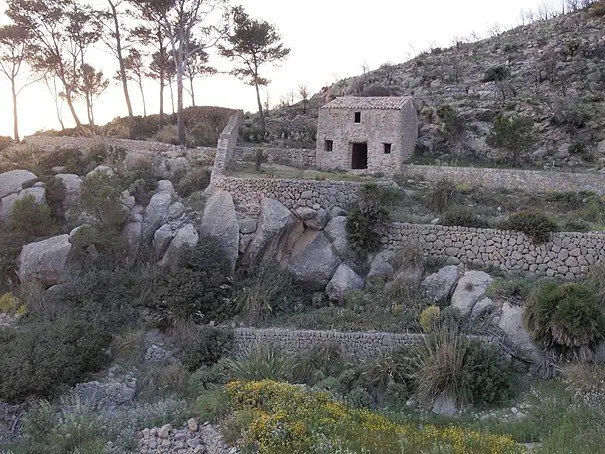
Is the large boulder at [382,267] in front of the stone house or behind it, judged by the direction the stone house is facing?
in front

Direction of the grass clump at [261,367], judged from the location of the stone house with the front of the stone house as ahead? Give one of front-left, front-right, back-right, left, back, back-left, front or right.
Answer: front

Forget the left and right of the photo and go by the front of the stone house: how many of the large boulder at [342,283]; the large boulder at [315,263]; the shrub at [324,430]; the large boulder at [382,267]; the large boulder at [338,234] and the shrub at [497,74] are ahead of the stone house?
5

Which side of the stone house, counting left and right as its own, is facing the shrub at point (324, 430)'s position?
front

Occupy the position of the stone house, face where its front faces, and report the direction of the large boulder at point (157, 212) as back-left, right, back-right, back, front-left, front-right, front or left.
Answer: front-right

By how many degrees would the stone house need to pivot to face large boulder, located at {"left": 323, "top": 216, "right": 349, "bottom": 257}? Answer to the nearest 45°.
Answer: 0° — it already faces it

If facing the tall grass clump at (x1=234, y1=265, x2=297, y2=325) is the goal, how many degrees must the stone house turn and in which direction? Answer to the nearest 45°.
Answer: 0° — it already faces it

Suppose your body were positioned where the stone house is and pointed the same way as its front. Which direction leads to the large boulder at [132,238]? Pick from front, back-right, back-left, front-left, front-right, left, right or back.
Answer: front-right

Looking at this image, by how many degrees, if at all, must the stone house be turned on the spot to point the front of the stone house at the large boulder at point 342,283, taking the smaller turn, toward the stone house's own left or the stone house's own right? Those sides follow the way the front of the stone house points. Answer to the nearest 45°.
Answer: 0° — it already faces it

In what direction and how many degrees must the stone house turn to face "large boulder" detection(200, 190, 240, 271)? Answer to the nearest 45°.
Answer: approximately 45° to its right

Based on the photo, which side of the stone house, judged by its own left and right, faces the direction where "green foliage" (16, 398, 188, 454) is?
front

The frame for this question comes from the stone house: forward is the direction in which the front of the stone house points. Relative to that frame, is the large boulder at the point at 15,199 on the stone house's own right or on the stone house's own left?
on the stone house's own right

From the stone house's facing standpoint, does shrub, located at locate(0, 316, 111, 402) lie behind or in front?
in front
